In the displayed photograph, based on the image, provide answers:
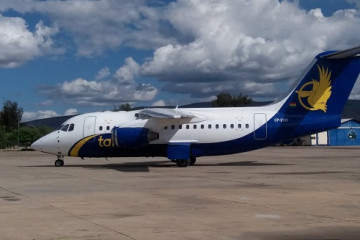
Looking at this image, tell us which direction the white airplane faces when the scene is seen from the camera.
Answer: facing to the left of the viewer

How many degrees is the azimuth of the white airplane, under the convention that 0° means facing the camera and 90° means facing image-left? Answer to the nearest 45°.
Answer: approximately 90°
